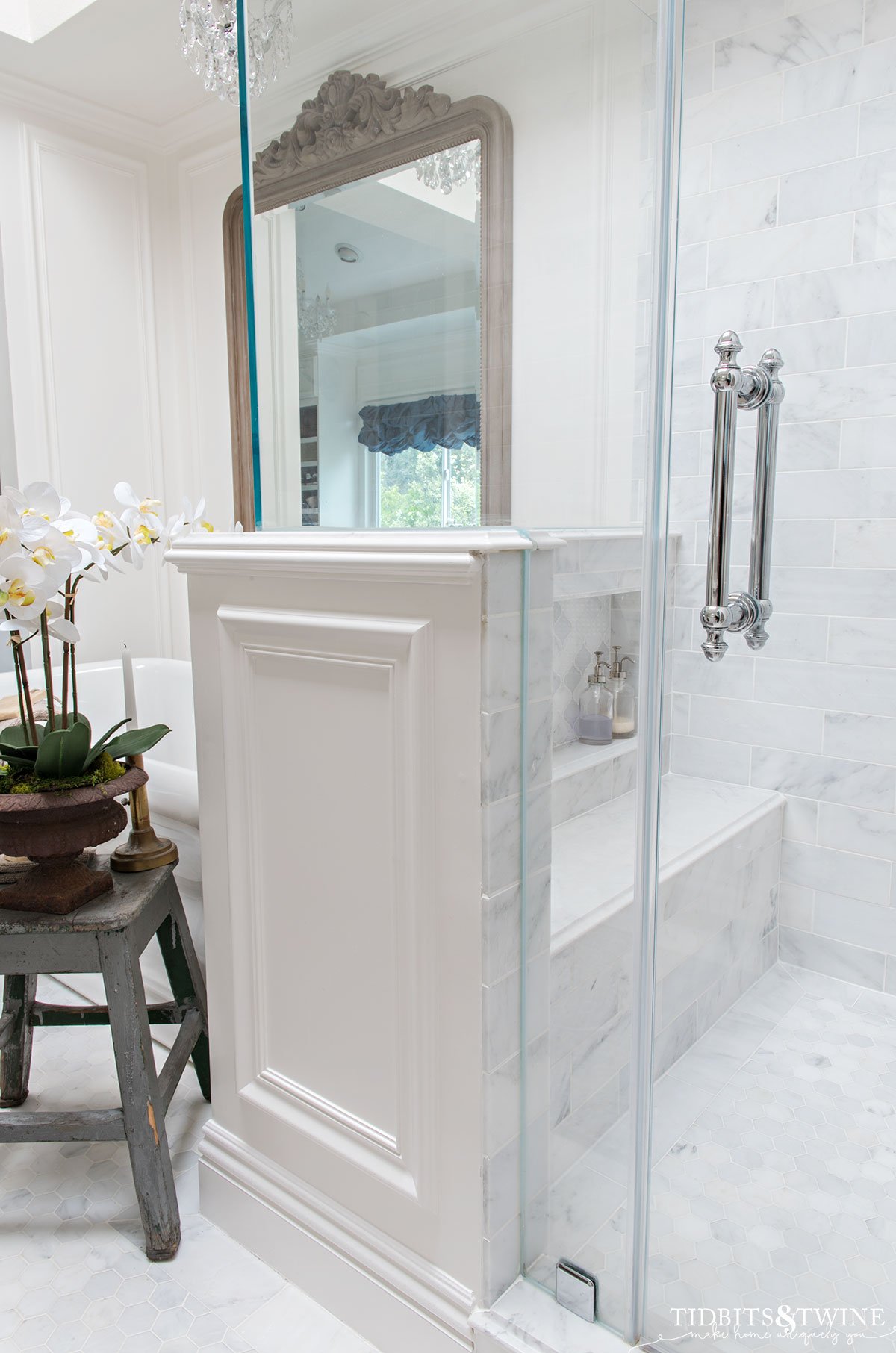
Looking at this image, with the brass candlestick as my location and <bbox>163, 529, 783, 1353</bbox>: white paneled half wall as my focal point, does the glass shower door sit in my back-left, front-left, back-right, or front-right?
front-right

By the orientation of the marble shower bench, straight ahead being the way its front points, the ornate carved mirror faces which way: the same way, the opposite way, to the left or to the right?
to the right

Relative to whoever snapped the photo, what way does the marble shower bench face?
facing the viewer and to the right of the viewer

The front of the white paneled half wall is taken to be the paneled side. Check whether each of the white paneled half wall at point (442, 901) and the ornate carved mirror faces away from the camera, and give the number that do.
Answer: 0

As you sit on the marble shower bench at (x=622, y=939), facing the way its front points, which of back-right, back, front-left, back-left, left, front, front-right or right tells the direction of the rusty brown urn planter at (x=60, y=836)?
back-right

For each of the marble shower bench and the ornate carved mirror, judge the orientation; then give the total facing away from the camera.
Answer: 0

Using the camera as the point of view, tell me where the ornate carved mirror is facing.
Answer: facing the viewer and to the left of the viewer

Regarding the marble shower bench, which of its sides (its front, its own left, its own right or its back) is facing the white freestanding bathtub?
back

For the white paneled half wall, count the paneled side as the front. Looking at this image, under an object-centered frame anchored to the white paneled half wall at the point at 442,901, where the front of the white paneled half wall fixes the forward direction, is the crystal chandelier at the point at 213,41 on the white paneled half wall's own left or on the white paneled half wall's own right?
on the white paneled half wall's own right
